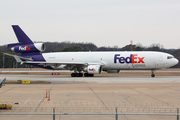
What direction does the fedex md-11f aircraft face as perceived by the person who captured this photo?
facing to the right of the viewer
